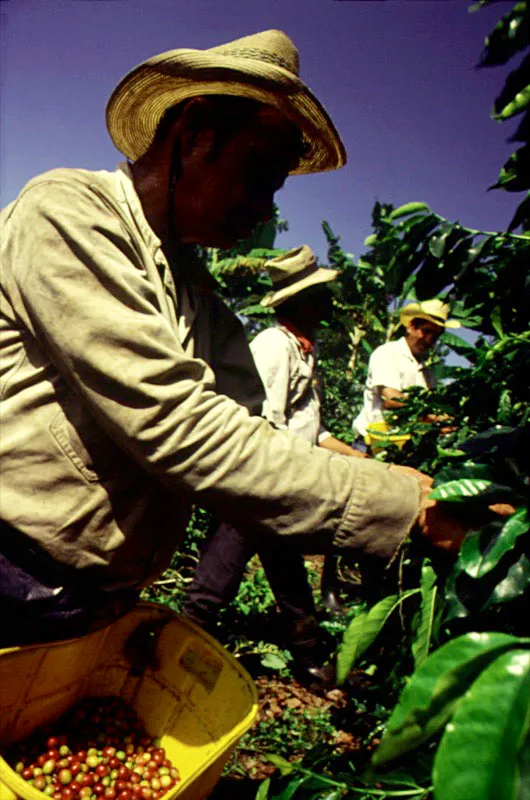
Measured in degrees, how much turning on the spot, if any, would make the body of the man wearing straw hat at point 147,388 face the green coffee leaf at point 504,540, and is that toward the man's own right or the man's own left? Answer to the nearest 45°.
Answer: approximately 45° to the man's own right

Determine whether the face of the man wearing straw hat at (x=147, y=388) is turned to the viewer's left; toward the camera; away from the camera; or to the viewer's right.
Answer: to the viewer's right

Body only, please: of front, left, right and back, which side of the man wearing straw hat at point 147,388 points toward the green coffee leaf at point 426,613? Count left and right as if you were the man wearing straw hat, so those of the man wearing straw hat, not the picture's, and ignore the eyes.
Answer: front

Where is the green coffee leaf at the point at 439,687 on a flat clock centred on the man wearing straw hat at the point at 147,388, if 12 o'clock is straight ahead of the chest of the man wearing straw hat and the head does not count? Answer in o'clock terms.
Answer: The green coffee leaf is roughly at 2 o'clock from the man wearing straw hat.

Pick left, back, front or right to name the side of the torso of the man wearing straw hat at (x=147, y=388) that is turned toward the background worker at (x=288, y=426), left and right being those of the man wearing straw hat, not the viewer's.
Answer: left

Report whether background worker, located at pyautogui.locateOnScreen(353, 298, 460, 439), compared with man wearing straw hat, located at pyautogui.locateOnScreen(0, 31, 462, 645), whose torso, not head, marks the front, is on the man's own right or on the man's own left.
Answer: on the man's own left

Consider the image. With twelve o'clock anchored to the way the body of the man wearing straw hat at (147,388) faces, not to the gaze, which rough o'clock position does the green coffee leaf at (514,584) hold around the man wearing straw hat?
The green coffee leaf is roughly at 1 o'clock from the man wearing straw hat.

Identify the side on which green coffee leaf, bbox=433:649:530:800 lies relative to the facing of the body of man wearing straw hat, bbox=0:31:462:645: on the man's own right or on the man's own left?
on the man's own right

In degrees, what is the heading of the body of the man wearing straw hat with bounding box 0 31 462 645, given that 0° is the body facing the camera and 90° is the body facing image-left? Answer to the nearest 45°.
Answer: approximately 270°
